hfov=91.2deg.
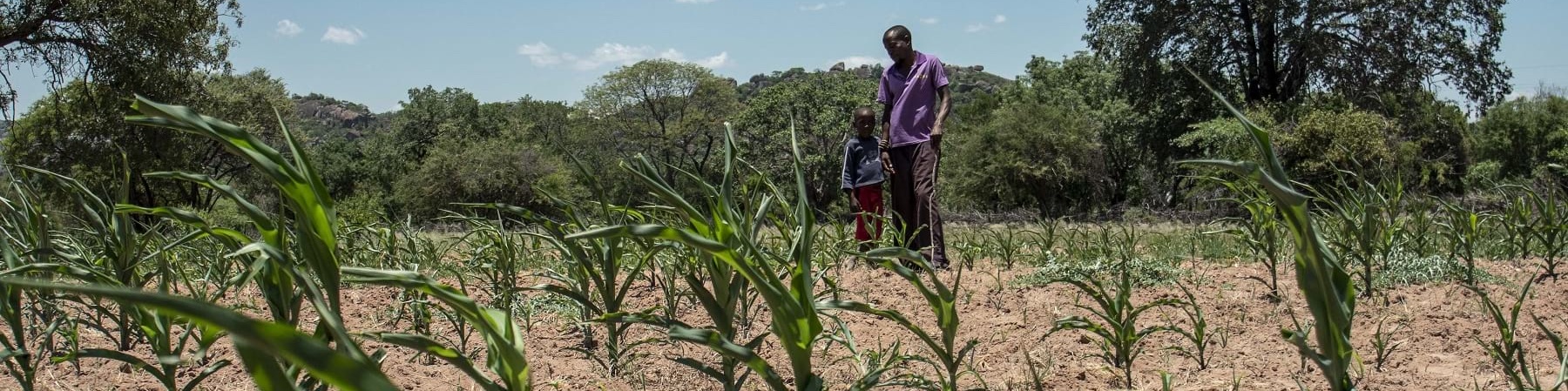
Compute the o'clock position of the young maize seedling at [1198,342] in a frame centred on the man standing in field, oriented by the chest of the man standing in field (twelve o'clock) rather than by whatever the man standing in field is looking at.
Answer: The young maize seedling is roughly at 10 o'clock from the man standing in field.

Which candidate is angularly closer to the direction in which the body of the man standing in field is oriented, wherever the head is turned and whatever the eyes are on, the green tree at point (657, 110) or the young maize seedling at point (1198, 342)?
the young maize seedling

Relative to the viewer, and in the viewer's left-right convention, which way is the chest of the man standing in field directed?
facing the viewer and to the left of the viewer

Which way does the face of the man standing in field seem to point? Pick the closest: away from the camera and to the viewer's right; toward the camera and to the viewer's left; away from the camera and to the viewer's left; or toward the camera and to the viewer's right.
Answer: toward the camera and to the viewer's left

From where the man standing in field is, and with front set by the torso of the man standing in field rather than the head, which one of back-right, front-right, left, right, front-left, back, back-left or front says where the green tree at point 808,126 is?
back-right

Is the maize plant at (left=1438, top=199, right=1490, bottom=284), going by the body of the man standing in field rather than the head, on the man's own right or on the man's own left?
on the man's own left

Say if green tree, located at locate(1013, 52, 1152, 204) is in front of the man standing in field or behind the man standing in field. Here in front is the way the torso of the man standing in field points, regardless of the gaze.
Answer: behind

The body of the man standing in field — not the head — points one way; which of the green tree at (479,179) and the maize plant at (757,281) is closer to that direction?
the maize plant

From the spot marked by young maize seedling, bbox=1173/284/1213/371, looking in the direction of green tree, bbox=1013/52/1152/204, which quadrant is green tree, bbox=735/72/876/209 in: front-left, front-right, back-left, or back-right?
front-left

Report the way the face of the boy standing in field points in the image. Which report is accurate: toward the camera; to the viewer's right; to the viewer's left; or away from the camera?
toward the camera

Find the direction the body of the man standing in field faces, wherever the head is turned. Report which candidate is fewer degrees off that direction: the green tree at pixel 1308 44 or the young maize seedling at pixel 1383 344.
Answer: the young maize seedling

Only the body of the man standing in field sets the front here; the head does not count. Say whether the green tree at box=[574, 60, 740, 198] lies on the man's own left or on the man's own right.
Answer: on the man's own right
